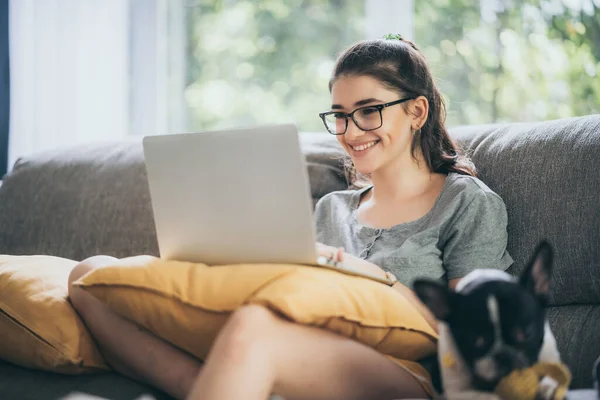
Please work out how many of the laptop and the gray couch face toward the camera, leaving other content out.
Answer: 1

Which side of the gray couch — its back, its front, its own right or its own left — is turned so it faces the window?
back

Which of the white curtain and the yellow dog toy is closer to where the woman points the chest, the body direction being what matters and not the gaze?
the yellow dog toy

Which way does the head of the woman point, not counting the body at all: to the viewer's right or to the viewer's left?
to the viewer's left

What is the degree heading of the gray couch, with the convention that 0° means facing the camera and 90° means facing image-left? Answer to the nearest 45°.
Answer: approximately 0°

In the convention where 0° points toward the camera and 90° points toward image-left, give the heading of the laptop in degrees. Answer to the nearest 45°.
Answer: approximately 225°

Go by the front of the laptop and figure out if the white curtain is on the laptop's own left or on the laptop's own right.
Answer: on the laptop's own left

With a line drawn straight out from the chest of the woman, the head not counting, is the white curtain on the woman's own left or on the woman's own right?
on the woman's own right
